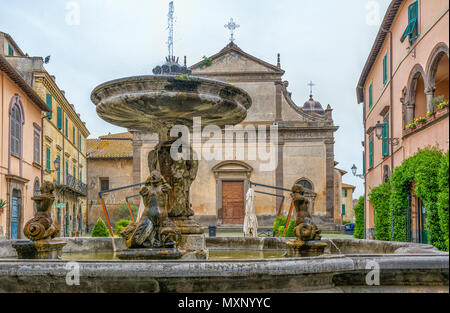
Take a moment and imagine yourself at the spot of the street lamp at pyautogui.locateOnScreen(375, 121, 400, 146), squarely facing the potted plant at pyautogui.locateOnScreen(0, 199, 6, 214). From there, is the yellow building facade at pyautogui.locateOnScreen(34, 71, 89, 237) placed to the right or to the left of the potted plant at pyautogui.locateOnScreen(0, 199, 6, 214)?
right

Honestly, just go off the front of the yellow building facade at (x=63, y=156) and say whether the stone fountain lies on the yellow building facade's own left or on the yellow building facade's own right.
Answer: on the yellow building facade's own right

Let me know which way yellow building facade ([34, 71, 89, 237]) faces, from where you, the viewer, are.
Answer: facing to the right of the viewer

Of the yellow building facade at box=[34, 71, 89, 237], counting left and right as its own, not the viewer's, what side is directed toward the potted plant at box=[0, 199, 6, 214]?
right

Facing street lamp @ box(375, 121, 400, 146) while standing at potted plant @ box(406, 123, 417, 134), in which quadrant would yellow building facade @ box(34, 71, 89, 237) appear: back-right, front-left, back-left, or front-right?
front-left
